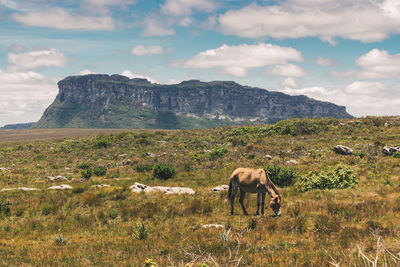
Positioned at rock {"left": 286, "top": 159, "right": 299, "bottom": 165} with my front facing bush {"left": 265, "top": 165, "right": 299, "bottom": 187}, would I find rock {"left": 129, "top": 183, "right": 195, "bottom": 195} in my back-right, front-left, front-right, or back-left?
front-right

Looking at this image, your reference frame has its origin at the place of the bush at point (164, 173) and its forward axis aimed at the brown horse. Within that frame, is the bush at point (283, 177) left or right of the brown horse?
left

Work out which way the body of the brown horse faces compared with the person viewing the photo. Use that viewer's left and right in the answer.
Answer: facing to the right of the viewer

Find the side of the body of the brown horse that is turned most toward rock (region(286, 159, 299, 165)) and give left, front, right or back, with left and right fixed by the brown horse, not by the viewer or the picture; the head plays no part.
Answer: left

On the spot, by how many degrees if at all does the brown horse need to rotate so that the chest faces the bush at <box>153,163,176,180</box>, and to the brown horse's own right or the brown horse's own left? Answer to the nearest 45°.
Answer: approximately 135° to the brown horse's own left

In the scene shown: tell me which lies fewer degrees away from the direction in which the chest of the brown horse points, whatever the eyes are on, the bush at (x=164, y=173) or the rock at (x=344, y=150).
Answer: the rock

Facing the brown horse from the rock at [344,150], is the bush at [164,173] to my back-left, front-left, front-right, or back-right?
front-right

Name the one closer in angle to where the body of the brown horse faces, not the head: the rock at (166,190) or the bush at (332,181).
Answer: the bush

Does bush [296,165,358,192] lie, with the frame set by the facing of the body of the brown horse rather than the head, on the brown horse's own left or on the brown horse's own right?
on the brown horse's own left

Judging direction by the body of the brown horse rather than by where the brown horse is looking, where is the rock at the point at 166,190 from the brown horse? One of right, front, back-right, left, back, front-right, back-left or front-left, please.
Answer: back-left

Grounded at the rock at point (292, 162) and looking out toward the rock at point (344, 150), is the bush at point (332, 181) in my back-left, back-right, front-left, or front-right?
back-right
